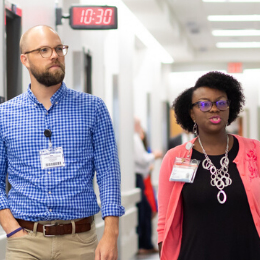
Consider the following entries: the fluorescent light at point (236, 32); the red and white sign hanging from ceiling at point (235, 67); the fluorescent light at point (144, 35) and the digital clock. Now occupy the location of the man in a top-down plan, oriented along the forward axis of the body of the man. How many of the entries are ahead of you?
0

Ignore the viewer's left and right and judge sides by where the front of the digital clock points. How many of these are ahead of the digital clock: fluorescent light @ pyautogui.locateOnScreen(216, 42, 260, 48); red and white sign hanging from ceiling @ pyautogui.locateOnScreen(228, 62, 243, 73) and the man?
1

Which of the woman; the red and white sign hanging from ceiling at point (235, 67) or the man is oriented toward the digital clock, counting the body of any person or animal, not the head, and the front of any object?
the red and white sign hanging from ceiling

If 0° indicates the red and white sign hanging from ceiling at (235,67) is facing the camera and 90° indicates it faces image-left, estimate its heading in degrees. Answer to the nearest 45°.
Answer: approximately 0°

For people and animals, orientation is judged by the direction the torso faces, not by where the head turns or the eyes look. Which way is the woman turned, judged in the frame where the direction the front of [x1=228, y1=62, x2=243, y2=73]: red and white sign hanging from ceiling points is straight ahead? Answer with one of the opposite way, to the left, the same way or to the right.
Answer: the same way

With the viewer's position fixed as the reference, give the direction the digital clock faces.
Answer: facing the viewer

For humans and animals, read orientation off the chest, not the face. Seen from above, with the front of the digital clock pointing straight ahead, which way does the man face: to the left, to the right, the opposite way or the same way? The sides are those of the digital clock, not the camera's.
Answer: the same way

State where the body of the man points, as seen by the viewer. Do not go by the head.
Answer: toward the camera

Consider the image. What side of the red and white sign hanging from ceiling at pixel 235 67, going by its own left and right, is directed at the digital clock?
front

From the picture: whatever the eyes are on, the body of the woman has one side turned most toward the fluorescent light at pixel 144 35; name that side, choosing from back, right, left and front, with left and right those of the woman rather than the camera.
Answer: back

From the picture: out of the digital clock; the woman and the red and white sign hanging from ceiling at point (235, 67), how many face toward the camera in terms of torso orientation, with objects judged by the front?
3

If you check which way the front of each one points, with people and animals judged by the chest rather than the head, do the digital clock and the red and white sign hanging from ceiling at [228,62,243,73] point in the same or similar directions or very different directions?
same or similar directions

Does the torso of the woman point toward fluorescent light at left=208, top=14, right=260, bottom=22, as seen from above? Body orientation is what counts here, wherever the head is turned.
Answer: no

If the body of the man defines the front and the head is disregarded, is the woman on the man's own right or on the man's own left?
on the man's own left

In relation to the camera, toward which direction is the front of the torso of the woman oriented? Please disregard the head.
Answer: toward the camera

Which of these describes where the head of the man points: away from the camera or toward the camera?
toward the camera

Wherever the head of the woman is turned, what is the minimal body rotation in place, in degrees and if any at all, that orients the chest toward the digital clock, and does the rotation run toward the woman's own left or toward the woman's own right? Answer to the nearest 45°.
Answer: approximately 135° to the woman's own right

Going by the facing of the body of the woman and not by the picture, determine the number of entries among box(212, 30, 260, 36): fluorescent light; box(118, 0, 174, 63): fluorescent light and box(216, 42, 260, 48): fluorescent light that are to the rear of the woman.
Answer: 3
